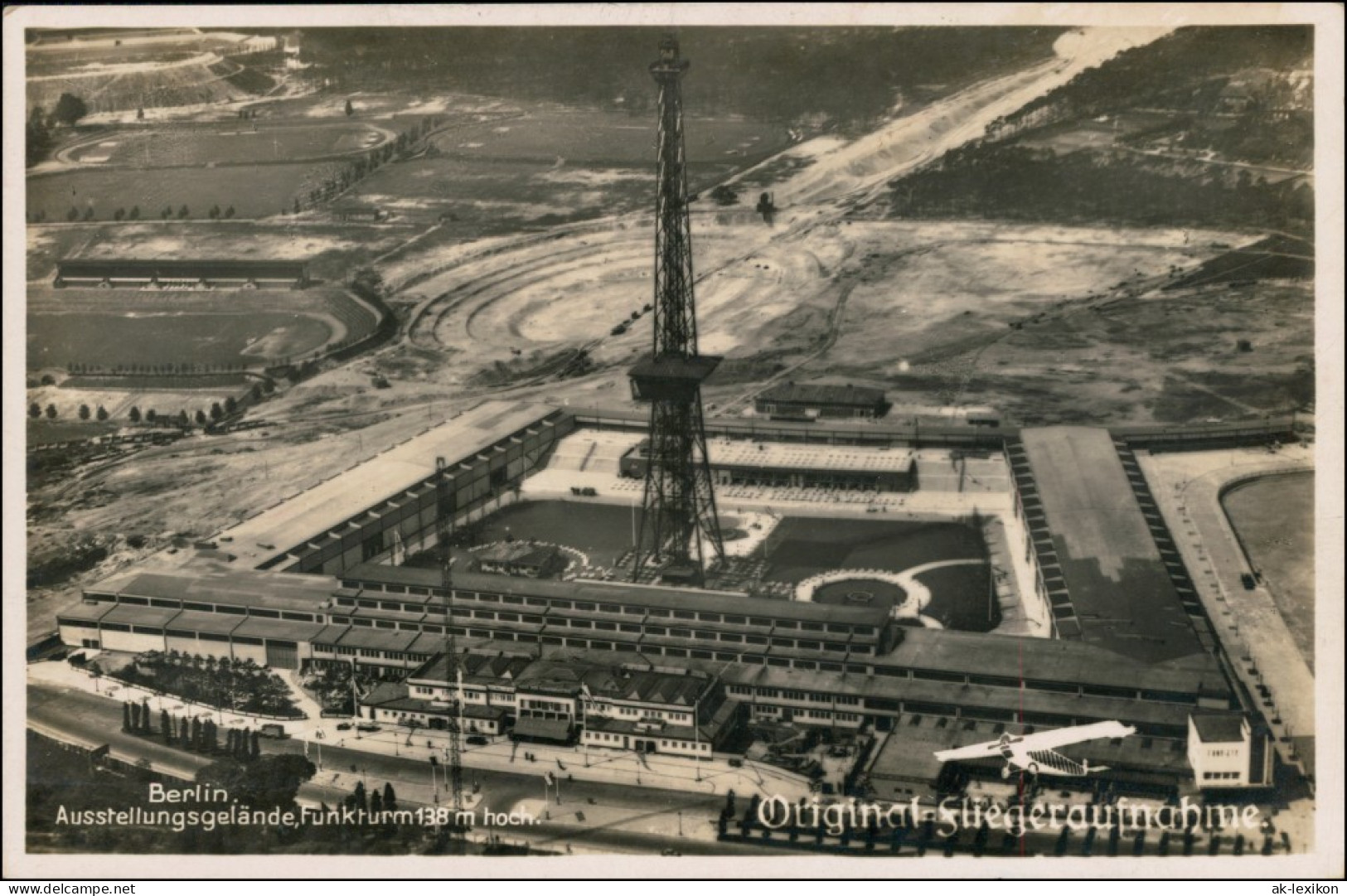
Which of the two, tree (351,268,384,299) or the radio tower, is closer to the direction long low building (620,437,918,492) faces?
the radio tower

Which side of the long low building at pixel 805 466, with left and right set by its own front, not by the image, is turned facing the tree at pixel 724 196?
back

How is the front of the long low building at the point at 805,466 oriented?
toward the camera

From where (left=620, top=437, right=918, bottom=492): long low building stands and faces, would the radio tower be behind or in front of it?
in front

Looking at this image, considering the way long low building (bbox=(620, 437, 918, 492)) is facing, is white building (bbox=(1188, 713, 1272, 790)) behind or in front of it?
in front

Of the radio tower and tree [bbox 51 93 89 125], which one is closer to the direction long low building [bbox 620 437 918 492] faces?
the radio tower

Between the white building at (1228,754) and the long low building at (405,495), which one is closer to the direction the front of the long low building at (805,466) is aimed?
the white building

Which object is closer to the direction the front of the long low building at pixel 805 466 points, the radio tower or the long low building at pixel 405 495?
the radio tower
